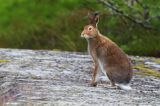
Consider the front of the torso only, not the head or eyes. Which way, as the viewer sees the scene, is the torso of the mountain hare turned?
to the viewer's left

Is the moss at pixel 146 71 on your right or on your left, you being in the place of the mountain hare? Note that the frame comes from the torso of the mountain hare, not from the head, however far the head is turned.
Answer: on your right
